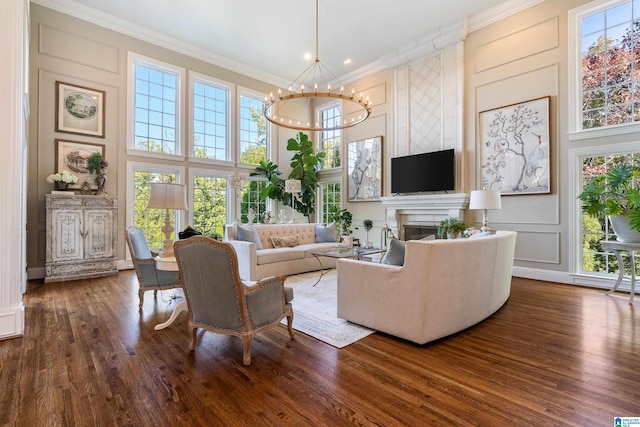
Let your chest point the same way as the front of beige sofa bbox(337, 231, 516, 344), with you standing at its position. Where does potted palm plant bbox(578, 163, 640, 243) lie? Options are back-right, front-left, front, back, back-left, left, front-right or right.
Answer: right

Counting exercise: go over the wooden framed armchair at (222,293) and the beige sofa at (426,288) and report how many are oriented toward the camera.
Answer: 0

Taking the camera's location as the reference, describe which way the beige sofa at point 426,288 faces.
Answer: facing away from the viewer and to the left of the viewer

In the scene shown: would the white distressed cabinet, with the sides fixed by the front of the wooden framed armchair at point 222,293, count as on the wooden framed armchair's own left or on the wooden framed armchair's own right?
on the wooden framed armchair's own left

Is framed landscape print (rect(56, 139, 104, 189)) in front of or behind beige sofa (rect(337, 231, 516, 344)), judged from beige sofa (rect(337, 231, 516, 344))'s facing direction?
in front

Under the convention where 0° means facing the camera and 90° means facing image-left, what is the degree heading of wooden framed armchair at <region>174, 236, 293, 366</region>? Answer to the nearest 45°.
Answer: approximately 225°

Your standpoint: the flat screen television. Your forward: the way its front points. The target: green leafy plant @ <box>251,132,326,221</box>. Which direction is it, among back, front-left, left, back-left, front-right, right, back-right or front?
front-right

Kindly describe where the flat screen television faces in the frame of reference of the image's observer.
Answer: facing the viewer and to the left of the viewer

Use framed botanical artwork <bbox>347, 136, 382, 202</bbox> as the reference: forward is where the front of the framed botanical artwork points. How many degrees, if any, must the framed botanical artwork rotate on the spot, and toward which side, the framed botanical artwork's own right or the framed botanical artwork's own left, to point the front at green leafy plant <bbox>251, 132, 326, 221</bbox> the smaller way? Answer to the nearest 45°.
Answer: approximately 45° to the framed botanical artwork's own right

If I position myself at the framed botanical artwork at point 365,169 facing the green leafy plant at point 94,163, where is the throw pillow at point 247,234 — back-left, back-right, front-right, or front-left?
front-left

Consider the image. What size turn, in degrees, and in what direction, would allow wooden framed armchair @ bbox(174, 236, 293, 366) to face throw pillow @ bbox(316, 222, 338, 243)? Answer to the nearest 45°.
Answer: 0° — it already faces it

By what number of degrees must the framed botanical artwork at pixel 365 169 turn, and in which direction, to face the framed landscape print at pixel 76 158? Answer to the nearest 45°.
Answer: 0° — it already faces it

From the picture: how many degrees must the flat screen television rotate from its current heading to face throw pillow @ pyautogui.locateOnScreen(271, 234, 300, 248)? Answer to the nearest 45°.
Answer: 0° — it already faces it

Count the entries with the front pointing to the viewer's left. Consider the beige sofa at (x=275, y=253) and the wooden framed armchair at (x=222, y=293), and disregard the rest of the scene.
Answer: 0

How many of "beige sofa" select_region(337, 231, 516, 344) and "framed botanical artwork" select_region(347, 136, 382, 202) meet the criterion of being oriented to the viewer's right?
0

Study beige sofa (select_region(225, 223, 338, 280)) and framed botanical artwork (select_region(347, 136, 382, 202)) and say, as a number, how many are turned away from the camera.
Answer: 0

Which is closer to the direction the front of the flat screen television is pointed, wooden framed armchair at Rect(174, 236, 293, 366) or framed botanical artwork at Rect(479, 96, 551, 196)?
the wooden framed armchair
